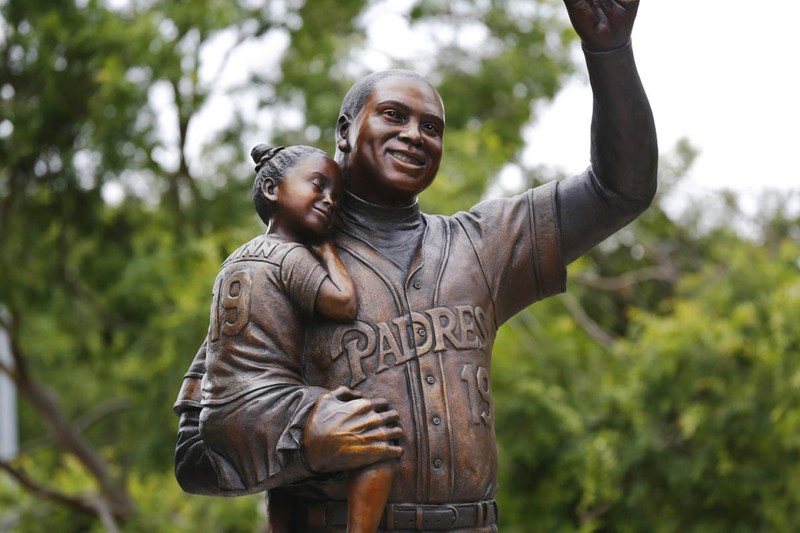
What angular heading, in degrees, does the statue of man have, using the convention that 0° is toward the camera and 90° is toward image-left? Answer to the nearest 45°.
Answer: approximately 315°
